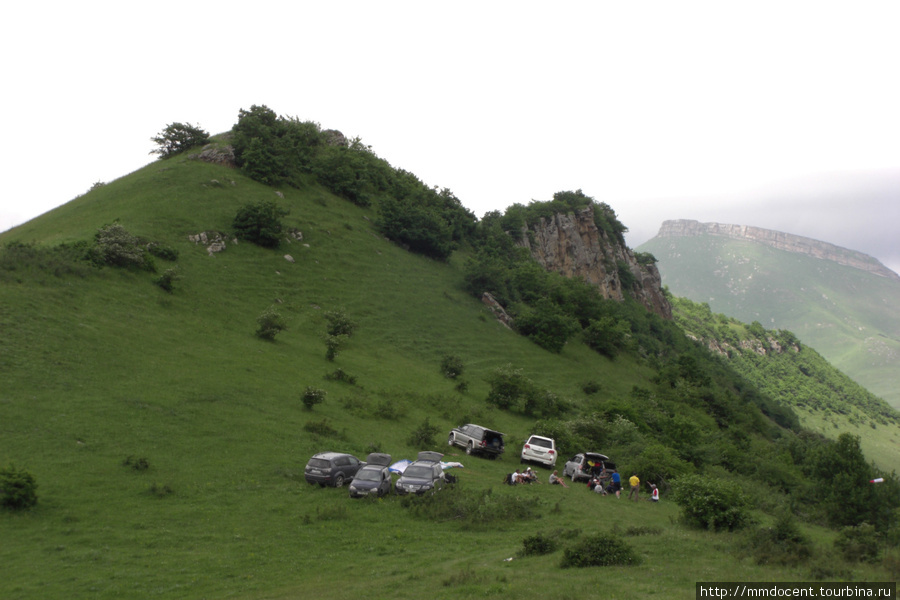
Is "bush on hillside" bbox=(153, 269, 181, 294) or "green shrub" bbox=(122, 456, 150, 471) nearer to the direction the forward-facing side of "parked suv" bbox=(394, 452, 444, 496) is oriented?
the green shrub

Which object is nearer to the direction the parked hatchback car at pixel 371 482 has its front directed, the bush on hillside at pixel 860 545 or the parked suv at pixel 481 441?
the bush on hillside

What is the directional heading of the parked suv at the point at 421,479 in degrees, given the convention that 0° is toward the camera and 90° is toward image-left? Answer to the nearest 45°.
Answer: approximately 45°

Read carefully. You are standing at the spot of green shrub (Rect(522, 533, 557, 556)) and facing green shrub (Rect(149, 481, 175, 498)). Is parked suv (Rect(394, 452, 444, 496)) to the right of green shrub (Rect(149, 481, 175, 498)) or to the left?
right

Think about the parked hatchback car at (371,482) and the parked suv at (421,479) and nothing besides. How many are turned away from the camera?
0

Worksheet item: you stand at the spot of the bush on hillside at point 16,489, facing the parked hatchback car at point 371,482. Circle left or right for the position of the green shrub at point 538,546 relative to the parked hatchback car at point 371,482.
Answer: right
